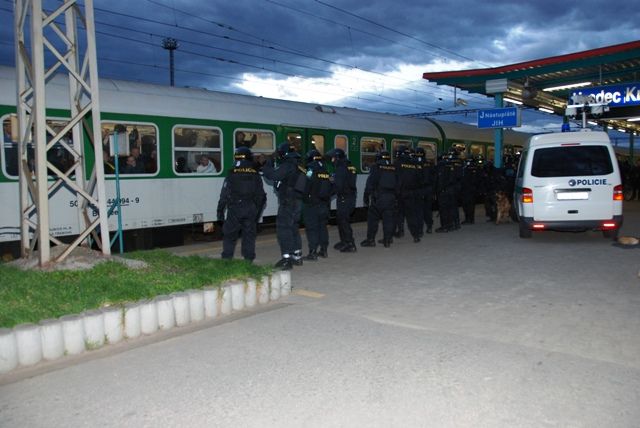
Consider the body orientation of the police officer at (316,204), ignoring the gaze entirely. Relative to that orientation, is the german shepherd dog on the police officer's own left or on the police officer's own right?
on the police officer's own right

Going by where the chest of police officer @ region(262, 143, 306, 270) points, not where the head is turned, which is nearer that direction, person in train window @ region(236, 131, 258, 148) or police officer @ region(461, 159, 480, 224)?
the person in train window

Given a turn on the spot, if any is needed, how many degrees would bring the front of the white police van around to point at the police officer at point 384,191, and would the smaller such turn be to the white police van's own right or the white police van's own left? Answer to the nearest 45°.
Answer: approximately 90° to the white police van's own left

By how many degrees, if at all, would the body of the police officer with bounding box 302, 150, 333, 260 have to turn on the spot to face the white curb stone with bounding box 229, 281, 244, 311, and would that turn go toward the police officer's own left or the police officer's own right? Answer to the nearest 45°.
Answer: approximately 135° to the police officer's own left

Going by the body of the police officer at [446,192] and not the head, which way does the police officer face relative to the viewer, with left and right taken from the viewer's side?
facing away from the viewer and to the left of the viewer

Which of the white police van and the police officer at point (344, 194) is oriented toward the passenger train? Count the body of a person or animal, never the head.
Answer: the police officer

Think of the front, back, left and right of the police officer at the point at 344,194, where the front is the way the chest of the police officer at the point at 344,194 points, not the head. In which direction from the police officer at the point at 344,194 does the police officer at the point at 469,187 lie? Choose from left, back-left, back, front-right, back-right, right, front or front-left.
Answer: back-right

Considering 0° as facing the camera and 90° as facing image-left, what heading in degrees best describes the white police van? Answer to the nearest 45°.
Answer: approximately 180°

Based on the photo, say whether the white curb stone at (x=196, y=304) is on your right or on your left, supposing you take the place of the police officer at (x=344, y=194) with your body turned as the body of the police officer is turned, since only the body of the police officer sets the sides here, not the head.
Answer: on your left

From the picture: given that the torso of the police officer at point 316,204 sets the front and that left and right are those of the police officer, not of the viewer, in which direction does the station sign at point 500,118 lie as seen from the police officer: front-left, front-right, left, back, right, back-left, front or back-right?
right

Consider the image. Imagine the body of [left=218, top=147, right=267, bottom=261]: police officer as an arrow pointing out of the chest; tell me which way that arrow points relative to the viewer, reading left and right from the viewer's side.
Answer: facing away from the viewer

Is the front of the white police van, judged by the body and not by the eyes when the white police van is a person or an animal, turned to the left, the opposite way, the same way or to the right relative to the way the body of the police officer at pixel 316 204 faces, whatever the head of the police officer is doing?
to the right
